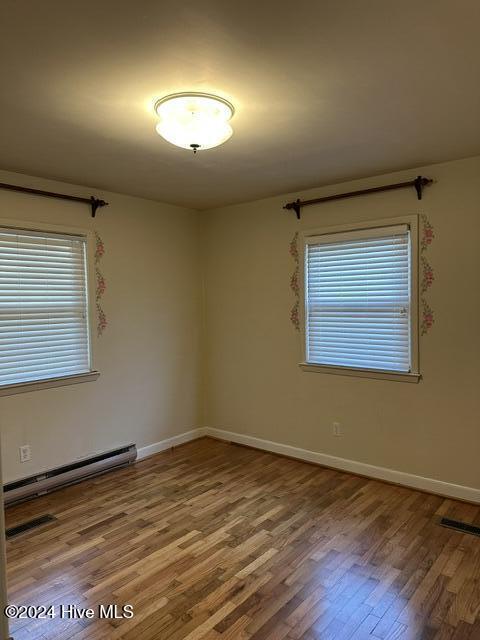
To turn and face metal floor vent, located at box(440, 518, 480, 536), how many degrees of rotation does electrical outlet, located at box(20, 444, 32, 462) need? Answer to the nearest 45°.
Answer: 0° — it already faces it

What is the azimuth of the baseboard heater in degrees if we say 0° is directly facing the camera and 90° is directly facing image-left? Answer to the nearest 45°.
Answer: approximately 315°

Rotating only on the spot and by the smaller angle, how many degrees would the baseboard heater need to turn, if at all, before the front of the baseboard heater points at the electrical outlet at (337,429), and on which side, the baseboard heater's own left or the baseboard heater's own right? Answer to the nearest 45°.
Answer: approximately 45° to the baseboard heater's own left

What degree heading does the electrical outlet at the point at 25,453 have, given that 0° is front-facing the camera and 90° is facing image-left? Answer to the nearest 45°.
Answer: approximately 315°
